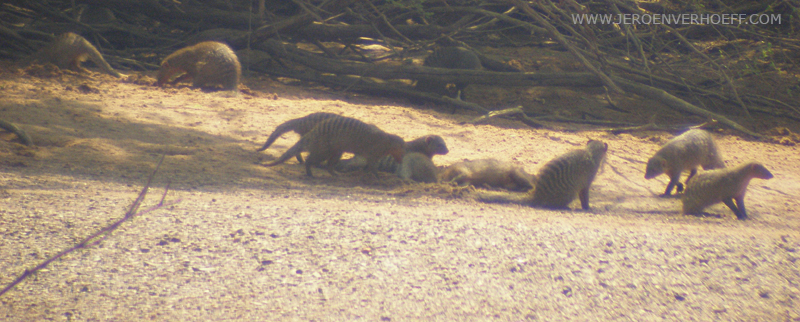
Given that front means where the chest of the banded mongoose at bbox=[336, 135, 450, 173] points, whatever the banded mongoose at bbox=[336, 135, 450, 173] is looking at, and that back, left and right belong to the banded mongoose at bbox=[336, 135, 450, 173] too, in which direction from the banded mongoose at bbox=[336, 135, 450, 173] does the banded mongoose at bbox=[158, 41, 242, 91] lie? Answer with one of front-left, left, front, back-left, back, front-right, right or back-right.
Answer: back-left

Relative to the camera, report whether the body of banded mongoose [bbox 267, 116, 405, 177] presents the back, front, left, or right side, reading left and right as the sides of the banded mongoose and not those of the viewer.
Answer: right

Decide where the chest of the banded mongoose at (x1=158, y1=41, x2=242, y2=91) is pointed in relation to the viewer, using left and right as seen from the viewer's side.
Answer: facing to the left of the viewer

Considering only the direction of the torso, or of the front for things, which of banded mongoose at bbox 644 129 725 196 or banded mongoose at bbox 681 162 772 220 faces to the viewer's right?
banded mongoose at bbox 681 162 772 220

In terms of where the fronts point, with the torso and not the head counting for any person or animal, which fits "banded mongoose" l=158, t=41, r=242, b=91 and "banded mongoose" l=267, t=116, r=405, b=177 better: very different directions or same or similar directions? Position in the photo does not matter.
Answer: very different directions

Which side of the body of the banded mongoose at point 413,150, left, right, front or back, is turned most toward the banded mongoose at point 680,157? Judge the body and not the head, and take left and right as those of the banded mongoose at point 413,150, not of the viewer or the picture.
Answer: front

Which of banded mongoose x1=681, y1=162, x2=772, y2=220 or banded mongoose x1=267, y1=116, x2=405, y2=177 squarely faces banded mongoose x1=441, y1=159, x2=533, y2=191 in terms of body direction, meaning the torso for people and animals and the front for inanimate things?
banded mongoose x1=267, y1=116, x2=405, y2=177

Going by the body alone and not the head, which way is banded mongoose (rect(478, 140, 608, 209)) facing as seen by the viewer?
to the viewer's right

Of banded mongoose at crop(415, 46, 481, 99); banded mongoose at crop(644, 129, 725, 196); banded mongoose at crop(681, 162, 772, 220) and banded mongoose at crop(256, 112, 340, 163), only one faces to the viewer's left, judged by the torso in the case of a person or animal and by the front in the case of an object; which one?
banded mongoose at crop(644, 129, 725, 196)
